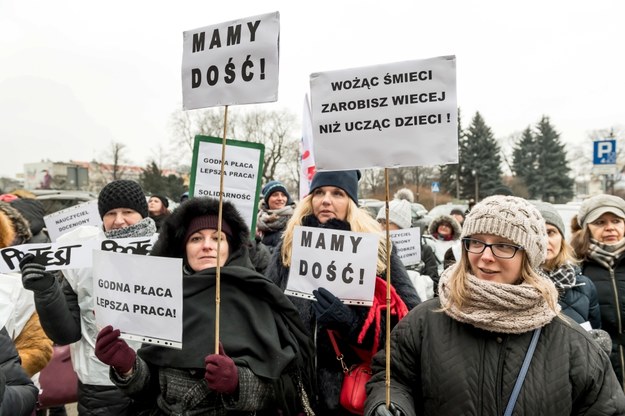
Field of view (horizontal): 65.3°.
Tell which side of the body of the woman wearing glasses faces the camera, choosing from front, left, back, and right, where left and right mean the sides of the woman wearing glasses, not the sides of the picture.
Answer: front

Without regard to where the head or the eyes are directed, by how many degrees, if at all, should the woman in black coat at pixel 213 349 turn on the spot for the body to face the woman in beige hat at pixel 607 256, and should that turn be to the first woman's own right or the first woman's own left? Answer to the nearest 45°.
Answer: approximately 135° to the first woman's own left

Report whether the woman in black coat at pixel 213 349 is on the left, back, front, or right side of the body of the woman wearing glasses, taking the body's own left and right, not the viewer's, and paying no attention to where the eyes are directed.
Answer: right

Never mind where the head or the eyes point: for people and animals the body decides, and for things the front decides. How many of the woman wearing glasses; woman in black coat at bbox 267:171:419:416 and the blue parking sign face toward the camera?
3

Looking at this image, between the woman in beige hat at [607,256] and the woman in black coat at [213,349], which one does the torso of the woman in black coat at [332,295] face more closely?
the woman in black coat

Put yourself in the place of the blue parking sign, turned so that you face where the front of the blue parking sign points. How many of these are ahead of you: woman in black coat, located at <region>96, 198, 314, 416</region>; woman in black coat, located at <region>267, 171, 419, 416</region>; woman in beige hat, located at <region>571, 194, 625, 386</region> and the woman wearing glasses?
4

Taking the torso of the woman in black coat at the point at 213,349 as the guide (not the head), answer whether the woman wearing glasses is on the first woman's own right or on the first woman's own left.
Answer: on the first woman's own left

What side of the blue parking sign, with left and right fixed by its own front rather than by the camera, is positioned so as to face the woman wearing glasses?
front

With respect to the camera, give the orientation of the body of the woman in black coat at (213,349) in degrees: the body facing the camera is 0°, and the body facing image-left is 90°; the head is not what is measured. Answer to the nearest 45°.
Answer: approximately 45°

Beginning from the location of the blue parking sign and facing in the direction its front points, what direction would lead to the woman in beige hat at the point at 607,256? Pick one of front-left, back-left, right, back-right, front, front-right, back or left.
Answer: front

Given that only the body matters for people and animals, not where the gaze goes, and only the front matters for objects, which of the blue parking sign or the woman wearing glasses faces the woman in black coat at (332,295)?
the blue parking sign

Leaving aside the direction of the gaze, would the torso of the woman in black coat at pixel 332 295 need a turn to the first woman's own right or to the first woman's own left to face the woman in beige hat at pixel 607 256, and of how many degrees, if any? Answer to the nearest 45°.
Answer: approximately 135° to the first woman's own left

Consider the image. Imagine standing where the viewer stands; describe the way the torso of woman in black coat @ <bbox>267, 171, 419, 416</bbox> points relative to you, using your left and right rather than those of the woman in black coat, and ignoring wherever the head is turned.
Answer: facing the viewer

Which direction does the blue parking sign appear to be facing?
toward the camera

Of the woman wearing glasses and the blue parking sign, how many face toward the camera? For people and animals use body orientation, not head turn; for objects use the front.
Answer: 2
